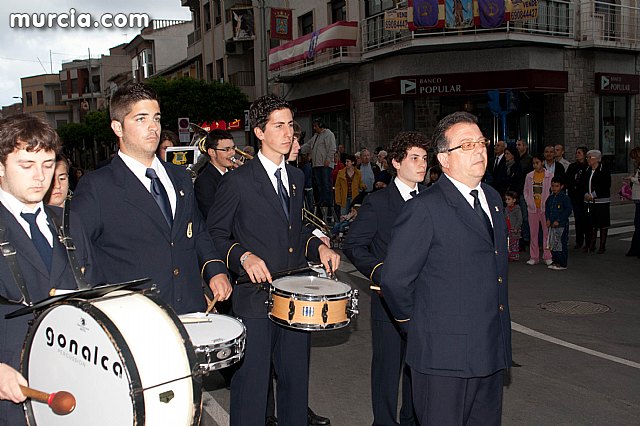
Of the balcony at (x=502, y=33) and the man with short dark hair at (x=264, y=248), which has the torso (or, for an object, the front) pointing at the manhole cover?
the balcony

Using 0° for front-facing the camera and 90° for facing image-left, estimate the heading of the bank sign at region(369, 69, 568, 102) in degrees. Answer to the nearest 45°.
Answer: approximately 0°

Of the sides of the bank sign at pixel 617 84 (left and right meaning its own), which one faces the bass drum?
front

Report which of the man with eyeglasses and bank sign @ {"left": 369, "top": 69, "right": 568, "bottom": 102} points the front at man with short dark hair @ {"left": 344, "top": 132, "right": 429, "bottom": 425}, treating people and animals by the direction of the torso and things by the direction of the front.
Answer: the bank sign

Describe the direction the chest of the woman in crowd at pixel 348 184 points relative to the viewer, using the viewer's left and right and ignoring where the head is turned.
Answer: facing the viewer

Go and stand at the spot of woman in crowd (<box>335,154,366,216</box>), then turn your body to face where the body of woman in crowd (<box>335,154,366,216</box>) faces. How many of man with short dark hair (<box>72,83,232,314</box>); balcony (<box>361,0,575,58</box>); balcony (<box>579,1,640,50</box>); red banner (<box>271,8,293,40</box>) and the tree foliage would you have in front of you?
1

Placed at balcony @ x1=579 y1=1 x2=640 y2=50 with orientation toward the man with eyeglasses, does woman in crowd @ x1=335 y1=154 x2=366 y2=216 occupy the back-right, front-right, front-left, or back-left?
front-right

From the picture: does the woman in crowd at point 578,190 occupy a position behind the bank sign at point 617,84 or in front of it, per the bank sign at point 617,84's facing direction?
in front

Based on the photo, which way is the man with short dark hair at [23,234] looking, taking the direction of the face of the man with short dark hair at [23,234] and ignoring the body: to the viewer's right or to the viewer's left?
to the viewer's right

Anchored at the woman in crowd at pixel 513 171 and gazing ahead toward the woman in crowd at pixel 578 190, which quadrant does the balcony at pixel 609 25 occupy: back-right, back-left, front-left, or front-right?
front-left

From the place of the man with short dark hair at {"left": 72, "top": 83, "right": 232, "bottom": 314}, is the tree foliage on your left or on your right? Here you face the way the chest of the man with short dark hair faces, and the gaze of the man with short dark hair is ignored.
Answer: on your left

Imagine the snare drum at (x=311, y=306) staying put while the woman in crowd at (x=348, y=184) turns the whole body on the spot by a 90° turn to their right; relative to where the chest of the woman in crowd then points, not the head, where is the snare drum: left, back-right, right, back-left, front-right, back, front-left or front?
left

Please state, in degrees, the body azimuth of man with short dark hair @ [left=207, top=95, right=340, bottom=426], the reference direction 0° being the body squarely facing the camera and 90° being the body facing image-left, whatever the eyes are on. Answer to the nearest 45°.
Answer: approximately 315°

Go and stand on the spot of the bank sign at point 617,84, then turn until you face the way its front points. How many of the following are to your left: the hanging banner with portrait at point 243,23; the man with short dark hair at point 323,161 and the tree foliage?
0

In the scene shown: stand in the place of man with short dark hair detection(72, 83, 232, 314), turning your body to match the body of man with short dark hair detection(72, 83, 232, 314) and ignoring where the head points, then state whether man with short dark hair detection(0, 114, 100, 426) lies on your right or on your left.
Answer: on your right

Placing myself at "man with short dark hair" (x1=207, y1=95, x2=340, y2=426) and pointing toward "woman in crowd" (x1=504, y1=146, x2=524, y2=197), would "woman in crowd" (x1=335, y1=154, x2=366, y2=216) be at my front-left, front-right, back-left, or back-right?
front-left
